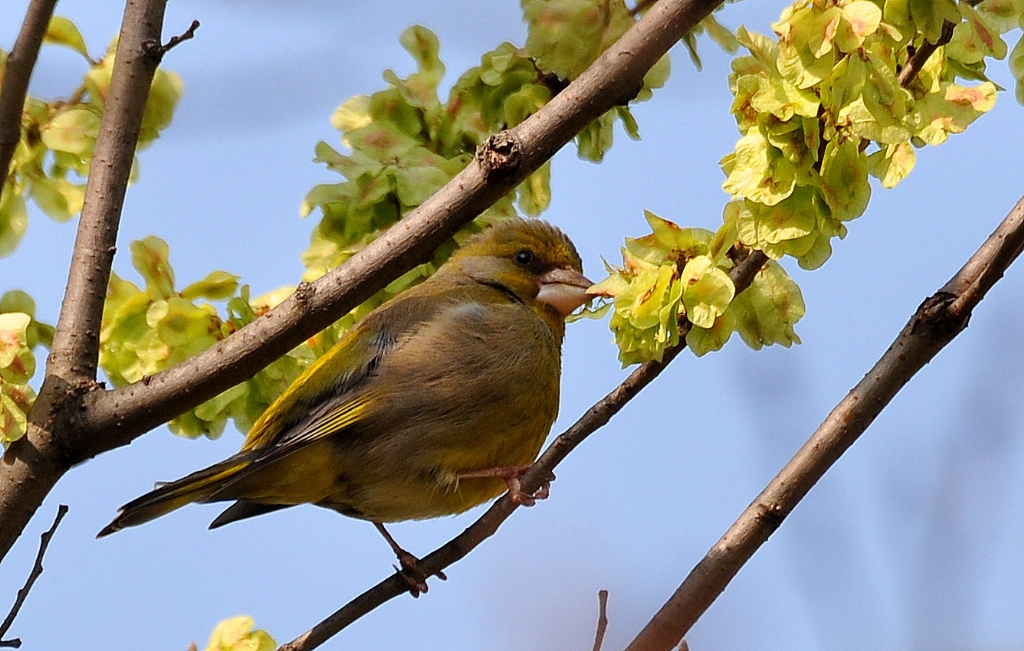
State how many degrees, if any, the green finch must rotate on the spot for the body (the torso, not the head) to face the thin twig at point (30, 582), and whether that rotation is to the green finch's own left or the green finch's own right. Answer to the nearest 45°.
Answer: approximately 135° to the green finch's own right

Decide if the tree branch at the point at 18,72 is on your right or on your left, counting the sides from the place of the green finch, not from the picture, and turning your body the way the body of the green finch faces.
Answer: on your right

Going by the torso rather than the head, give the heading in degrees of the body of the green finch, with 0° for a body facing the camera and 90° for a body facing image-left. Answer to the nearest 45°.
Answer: approximately 270°

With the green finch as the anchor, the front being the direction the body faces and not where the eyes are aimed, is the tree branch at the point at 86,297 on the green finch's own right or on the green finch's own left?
on the green finch's own right
